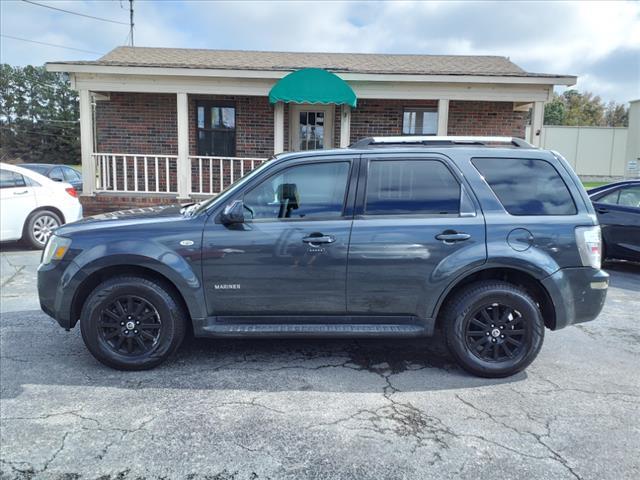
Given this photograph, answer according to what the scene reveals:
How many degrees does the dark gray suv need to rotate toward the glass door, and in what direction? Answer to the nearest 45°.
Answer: approximately 90° to its right

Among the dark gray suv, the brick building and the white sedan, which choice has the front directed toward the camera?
the brick building

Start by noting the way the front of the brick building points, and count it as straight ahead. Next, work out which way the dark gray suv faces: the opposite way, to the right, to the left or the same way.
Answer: to the right

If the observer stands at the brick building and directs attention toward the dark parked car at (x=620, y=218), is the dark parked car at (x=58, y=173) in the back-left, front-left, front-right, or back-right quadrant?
back-right

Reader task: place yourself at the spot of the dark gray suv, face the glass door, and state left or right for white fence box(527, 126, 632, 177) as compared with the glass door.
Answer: right

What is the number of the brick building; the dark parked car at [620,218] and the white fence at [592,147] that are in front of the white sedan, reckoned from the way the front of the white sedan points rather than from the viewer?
0

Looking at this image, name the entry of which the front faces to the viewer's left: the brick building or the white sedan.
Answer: the white sedan

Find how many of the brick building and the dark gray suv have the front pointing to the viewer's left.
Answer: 1

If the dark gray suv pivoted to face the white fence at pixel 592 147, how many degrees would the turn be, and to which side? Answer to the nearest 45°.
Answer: approximately 135° to its right

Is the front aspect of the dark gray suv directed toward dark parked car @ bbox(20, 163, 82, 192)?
no

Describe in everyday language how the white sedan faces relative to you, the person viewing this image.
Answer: facing to the left of the viewer

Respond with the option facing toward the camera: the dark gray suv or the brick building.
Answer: the brick building

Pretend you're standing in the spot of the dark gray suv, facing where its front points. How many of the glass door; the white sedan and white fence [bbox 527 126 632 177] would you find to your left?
0

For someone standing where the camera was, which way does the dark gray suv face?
facing to the left of the viewer

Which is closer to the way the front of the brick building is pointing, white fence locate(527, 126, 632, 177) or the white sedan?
the white sedan

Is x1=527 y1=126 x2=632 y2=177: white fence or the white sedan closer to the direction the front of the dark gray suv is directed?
the white sedan

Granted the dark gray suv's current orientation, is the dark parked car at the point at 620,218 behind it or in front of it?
behind

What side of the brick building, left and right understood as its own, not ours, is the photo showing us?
front

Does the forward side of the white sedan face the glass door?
no
